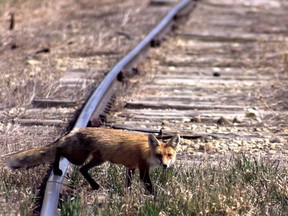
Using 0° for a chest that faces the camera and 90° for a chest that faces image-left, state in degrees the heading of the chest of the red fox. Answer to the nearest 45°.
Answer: approximately 270°

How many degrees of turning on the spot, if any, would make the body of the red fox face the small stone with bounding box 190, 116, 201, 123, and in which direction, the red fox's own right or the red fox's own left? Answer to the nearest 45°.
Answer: approximately 45° to the red fox's own left

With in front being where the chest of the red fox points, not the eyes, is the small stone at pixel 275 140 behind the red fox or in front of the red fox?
in front

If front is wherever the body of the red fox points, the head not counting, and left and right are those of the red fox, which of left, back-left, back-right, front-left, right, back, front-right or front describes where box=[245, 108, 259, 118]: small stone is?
front-left
